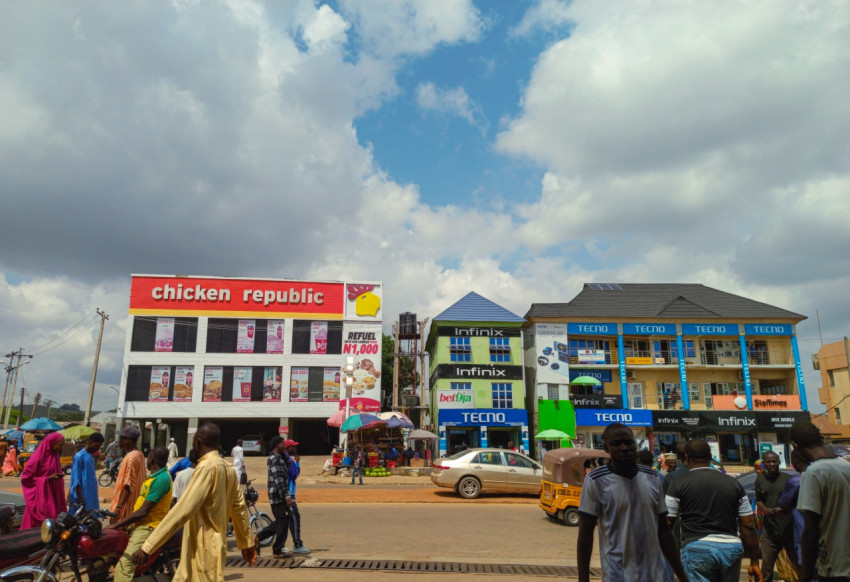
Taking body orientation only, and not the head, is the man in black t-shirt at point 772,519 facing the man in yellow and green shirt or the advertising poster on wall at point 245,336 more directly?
the man in yellow and green shirt

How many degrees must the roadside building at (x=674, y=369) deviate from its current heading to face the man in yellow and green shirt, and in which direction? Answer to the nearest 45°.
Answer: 0° — it already faces them

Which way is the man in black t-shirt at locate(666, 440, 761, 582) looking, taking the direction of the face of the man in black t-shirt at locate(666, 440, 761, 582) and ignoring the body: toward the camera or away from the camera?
away from the camera

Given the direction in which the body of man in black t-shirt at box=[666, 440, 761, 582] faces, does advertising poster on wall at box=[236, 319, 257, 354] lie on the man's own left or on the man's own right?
on the man's own left

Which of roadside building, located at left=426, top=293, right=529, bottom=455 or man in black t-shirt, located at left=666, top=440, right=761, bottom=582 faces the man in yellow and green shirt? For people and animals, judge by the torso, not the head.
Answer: the roadside building

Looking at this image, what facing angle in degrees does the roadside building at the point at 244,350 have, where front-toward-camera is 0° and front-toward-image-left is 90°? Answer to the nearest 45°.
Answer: approximately 0°

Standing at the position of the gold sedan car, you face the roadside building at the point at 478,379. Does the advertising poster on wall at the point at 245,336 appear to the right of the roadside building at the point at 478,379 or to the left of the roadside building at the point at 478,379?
left

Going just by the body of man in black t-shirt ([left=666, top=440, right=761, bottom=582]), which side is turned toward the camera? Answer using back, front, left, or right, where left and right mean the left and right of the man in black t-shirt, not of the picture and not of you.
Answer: back

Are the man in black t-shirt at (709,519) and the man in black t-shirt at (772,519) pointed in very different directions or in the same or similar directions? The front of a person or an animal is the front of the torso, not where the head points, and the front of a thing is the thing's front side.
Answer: very different directions

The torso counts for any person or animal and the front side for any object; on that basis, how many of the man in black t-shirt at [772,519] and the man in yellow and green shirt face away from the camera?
0
